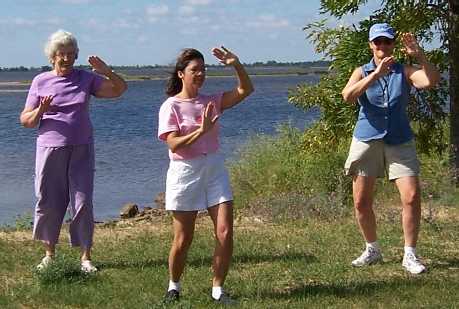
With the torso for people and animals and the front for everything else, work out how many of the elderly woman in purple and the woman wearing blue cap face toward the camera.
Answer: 2

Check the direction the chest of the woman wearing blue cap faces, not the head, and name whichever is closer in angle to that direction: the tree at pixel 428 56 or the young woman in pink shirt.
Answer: the young woman in pink shirt

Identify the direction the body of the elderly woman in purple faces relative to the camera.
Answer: toward the camera

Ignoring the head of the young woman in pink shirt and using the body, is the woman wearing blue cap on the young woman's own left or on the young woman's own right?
on the young woman's own left

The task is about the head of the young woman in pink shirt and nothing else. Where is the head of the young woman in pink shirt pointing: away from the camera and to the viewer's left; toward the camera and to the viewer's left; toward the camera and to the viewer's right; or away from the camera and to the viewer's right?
toward the camera and to the viewer's right

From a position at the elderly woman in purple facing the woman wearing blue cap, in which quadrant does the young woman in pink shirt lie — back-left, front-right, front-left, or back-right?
front-right

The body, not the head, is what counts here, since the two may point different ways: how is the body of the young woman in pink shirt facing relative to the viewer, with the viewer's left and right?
facing the viewer and to the right of the viewer

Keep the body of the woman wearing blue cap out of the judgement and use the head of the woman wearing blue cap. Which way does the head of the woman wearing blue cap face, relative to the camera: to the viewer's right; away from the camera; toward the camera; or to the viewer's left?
toward the camera

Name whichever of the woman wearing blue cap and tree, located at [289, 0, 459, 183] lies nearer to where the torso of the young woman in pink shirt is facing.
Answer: the woman wearing blue cap

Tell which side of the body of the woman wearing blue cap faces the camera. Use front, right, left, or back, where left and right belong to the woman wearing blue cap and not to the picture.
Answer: front

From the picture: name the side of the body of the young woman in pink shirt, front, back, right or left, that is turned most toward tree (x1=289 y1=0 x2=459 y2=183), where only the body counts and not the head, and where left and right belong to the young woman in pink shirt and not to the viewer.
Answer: left

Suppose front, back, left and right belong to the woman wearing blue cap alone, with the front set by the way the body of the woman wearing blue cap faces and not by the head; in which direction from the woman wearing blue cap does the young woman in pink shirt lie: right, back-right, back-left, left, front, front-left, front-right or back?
front-right

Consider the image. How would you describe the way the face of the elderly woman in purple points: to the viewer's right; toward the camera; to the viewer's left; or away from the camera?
toward the camera

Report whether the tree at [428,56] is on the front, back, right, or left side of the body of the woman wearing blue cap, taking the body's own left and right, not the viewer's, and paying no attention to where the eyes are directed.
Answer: back

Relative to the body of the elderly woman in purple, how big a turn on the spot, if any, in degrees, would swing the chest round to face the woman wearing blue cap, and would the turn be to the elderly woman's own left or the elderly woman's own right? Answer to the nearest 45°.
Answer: approximately 90° to the elderly woman's own left
